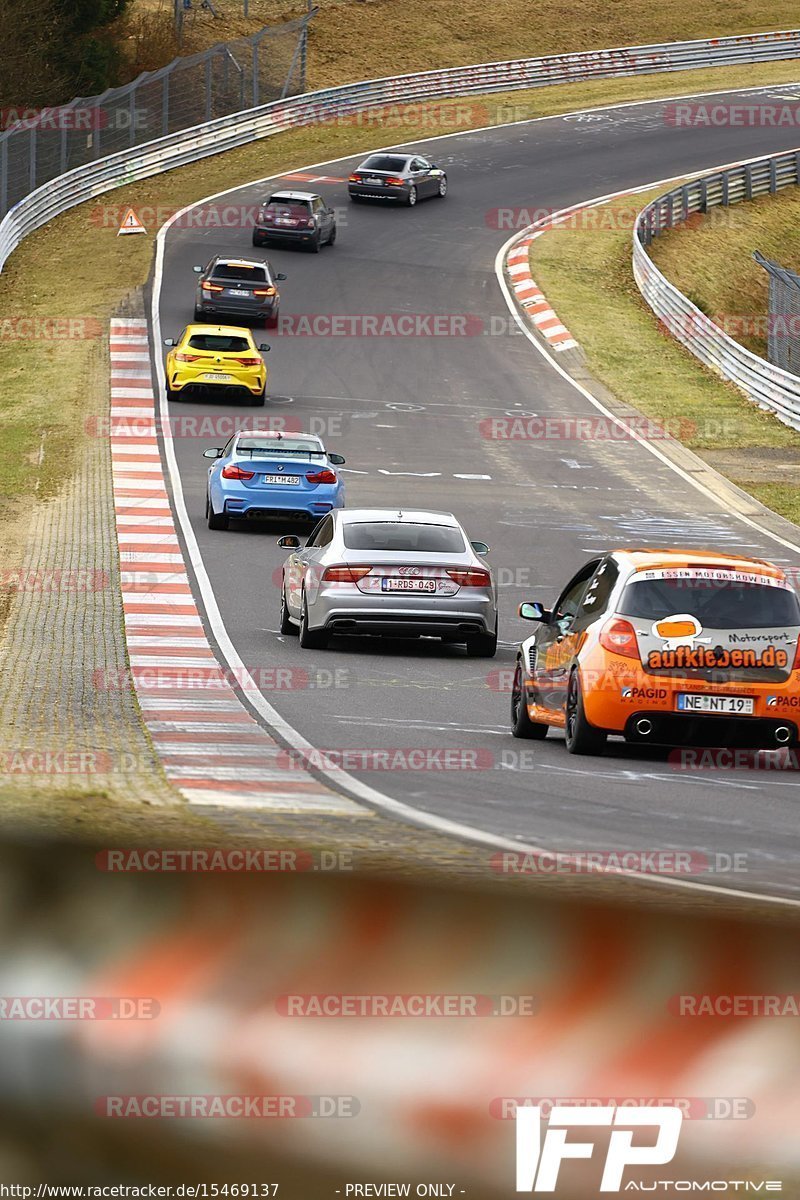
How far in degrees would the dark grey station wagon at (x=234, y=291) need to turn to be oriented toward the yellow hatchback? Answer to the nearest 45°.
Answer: approximately 180°

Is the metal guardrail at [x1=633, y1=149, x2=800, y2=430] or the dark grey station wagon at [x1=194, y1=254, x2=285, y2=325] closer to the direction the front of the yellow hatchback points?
the dark grey station wagon

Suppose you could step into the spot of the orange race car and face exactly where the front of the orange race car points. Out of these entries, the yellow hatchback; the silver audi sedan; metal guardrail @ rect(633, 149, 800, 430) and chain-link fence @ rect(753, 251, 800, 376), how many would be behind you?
0

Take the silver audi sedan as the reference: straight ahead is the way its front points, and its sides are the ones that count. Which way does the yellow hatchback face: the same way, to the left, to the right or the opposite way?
the same way

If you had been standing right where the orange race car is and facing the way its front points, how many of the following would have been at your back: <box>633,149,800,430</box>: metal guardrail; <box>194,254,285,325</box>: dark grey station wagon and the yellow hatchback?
0

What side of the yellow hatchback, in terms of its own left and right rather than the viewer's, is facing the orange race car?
back

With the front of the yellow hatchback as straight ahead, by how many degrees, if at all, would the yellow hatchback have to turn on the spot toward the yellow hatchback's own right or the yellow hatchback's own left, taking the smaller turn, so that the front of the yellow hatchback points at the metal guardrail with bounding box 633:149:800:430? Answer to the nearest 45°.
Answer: approximately 45° to the yellow hatchback's own right

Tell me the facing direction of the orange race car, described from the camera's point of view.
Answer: facing away from the viewer and to the left of the viewer

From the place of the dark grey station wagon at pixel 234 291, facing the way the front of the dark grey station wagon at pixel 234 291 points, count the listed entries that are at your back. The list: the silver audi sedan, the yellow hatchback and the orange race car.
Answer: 3

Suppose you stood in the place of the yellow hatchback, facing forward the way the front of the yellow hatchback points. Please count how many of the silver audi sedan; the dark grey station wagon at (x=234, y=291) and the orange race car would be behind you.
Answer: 2

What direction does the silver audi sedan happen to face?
away from the camera

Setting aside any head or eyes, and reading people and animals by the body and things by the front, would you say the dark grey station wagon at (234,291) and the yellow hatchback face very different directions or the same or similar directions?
same or similar directions

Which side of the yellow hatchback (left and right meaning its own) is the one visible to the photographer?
back

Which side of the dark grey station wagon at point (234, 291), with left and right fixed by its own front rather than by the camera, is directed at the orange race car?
back

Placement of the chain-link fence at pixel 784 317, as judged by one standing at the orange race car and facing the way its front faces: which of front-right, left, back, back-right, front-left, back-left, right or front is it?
front-right

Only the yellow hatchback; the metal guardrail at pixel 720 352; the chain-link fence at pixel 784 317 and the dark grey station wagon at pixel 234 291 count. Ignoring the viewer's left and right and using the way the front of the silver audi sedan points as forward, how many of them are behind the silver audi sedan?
0

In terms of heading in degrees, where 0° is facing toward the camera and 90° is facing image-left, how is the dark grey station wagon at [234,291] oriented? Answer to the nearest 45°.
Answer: approximately 180°

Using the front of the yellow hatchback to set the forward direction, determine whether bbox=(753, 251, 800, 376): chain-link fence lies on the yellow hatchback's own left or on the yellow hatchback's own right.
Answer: on the yellow hatchback's own right
